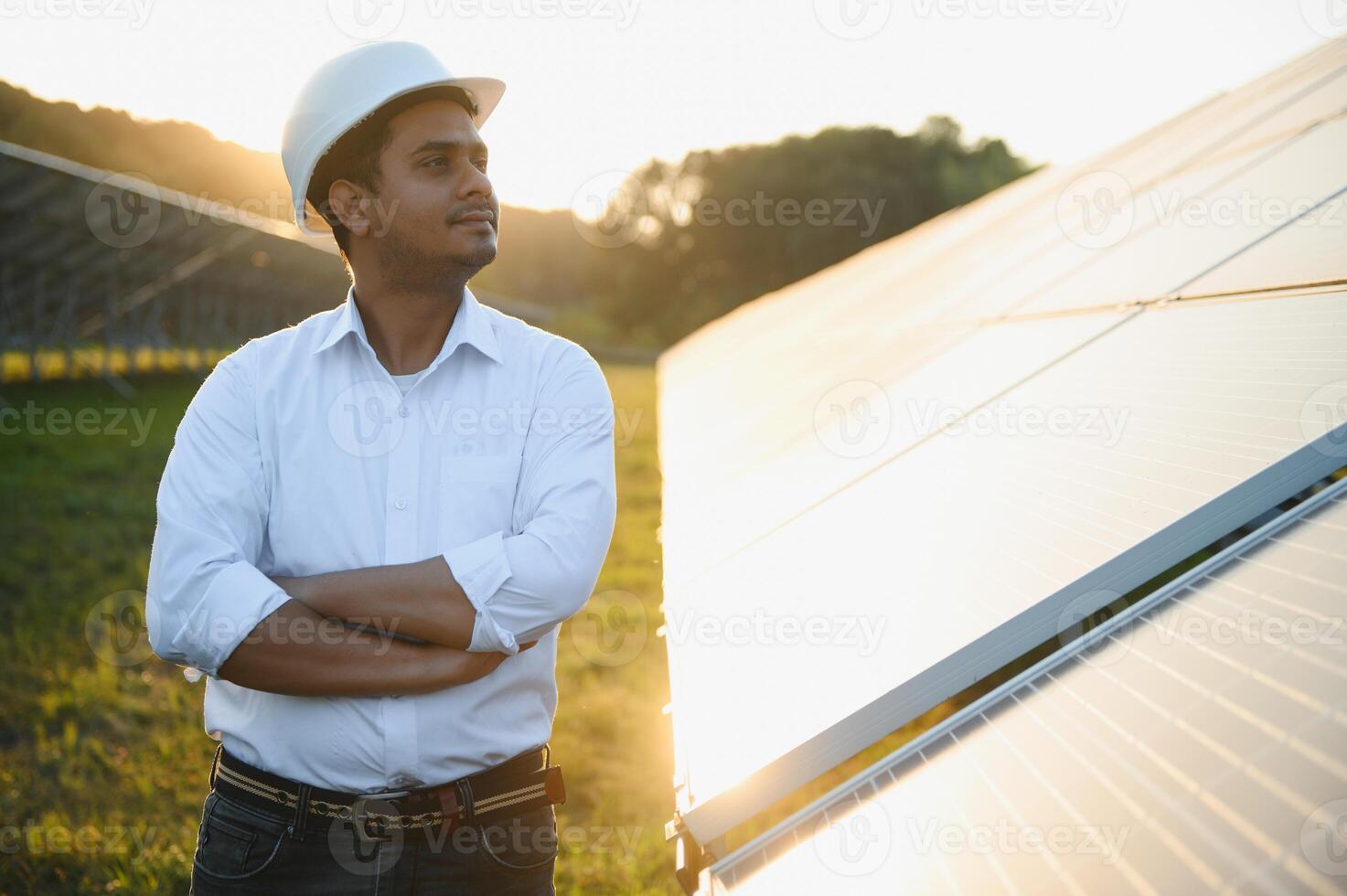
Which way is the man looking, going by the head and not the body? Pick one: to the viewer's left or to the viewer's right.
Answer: to the viewer's right

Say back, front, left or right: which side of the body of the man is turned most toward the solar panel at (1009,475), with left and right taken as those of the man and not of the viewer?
left

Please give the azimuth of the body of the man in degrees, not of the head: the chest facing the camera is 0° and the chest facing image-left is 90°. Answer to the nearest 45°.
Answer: approximately 0°
